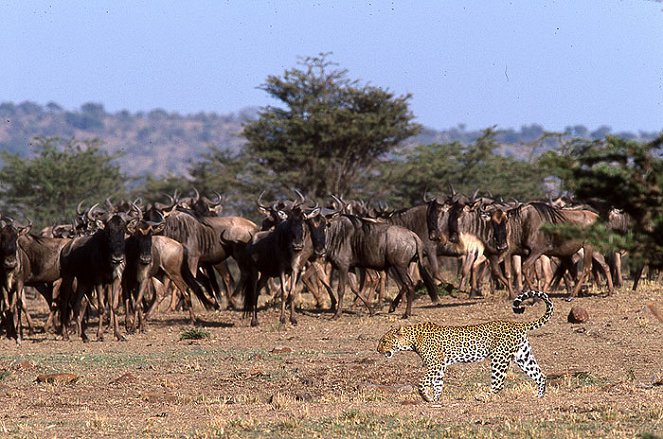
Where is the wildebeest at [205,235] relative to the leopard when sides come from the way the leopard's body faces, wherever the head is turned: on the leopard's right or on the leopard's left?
on the leopard's right

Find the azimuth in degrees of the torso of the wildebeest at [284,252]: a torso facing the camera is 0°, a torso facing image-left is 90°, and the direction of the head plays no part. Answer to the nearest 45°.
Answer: approximately 315°

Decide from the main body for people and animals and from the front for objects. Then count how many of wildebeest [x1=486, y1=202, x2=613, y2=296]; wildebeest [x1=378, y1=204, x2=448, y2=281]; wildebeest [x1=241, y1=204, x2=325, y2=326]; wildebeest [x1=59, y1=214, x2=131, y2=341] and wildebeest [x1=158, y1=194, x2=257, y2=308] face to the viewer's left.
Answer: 3

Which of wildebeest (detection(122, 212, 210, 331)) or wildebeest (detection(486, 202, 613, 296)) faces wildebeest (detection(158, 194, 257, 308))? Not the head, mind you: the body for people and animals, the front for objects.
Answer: wildebeest (detection(486, 202, 613, 296))

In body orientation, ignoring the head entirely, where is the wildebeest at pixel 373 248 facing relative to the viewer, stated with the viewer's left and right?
facing to the left of the viewer

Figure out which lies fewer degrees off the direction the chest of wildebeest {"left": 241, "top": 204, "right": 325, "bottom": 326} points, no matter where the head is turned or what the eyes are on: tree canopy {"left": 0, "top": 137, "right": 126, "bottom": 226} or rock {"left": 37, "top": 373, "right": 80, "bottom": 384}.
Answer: the rock

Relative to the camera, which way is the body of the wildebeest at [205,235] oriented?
to the viewer's left

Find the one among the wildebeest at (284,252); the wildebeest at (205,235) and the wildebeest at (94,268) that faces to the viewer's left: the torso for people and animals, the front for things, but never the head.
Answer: the wildebeest at (205,235)

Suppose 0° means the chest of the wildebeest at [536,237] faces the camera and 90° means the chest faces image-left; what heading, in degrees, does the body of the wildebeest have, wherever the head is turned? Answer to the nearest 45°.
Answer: approximately 90°

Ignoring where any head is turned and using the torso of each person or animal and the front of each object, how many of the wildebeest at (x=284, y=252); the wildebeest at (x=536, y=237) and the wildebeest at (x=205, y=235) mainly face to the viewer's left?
2

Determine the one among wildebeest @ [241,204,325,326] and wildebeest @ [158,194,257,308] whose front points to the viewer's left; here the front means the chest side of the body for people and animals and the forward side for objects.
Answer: wildebeest @ [158,194,257,308]
